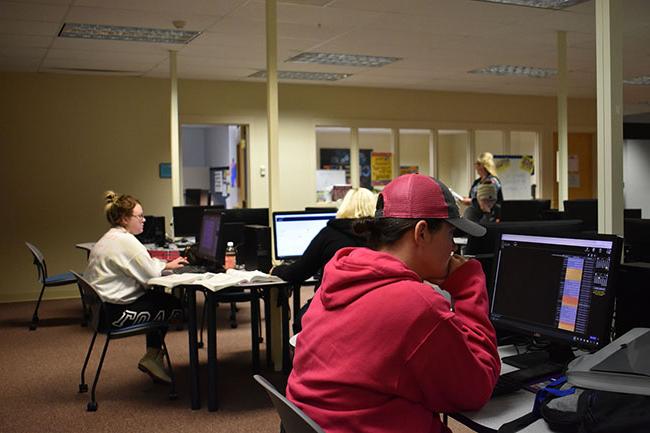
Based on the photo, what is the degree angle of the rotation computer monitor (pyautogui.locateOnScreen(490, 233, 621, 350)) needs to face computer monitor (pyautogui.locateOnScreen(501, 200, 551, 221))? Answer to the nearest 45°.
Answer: approximately 135° to its right

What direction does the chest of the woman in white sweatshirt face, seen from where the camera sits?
to the viewer's right

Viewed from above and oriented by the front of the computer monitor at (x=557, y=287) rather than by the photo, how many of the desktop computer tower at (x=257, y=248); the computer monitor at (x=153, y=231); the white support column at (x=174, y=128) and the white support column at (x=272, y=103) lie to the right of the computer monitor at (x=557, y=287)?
4

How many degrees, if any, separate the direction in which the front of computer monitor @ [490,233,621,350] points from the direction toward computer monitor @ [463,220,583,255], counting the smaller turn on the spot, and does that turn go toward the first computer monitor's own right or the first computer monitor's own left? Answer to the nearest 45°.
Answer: approximately 135° to the first computer monitor's own right

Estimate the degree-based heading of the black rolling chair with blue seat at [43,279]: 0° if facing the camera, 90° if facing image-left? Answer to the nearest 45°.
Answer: approximately 270°

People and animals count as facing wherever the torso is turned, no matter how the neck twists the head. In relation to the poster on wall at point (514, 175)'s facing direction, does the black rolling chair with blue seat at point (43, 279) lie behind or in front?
in front

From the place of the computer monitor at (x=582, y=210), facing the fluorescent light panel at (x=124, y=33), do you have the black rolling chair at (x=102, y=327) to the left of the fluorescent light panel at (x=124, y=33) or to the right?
left

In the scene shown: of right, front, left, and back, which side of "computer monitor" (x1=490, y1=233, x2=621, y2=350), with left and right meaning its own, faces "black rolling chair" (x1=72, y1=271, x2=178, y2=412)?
right

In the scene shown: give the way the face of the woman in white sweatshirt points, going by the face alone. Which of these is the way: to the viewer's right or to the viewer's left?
to the viewer's right

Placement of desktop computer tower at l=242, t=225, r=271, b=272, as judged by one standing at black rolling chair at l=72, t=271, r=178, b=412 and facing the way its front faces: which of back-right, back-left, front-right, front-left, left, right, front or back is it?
front-left

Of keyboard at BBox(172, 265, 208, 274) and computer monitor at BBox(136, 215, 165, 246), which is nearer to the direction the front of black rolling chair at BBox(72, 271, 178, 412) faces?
the keyboard

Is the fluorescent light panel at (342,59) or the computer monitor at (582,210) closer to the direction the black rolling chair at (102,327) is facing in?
the computer monitor
